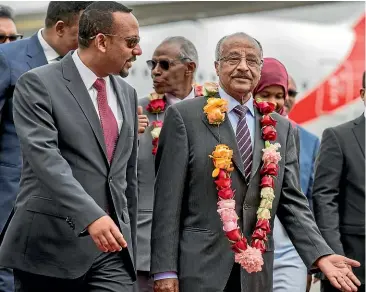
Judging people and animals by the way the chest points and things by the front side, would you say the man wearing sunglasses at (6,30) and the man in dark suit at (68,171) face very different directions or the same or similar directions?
same or similar directions

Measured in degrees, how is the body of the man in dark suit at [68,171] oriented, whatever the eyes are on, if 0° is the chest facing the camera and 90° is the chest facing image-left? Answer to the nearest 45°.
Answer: approximately 315°

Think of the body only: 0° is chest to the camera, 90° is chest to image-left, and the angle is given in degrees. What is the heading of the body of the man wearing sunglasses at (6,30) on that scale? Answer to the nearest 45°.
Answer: approximately 315°

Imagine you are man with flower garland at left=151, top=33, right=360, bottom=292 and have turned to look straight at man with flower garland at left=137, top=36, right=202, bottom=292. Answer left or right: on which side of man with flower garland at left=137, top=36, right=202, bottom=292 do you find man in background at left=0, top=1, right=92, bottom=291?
left

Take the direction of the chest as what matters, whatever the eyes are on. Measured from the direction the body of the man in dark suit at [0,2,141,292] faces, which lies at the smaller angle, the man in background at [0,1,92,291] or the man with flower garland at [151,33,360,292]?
the man with flower garland

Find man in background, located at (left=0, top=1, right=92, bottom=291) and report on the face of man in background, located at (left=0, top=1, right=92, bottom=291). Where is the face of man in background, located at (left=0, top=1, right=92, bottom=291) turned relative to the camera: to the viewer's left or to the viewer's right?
to the viewer's right

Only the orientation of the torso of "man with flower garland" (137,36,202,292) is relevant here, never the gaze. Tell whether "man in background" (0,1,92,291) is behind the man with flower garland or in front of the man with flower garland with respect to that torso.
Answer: in front

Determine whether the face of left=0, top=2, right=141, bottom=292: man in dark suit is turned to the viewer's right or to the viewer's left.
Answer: to the viewer's right

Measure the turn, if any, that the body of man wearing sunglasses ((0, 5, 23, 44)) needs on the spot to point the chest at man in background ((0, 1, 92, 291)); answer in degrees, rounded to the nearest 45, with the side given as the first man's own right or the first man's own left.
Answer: approximately 45° to the first man's own left
